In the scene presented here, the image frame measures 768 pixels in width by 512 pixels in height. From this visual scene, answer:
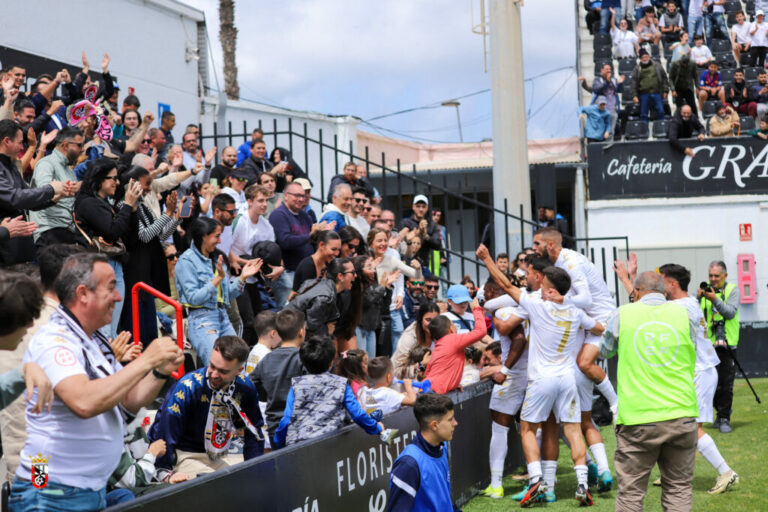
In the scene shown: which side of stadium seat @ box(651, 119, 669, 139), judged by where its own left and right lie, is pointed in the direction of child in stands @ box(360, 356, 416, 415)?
front

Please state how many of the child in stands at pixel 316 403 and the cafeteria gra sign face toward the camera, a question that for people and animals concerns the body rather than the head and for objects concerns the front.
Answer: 1

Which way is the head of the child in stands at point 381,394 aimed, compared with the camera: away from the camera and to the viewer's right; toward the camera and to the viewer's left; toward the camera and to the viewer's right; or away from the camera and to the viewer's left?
away from the camera and to the viewer's right

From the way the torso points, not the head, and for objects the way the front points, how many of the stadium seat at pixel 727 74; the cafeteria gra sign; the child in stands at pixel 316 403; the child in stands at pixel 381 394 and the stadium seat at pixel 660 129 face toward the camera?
3

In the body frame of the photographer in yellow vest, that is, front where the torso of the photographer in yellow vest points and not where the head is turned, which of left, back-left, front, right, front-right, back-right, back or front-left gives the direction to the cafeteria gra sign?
back-right

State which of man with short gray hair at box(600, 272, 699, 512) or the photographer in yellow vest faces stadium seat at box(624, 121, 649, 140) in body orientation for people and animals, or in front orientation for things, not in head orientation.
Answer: the man with short gray hair

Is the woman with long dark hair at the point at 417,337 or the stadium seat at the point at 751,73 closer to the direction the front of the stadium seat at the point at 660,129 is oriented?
the woman with long dark hair

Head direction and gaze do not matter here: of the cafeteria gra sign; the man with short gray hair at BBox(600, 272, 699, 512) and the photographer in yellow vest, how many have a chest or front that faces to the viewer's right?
0

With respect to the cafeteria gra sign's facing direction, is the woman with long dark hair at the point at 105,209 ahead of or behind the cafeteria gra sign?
ahead

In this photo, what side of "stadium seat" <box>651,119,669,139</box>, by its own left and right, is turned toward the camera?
front

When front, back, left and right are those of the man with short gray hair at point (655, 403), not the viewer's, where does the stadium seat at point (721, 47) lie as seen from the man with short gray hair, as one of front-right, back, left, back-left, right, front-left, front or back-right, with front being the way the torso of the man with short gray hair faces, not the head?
front

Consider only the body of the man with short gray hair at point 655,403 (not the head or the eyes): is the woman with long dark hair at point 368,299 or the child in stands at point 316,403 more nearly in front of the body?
the woman with long dark hair

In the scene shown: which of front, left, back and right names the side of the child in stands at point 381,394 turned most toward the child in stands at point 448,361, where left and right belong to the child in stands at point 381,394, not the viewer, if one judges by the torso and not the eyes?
front

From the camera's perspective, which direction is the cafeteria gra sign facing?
toward the camera

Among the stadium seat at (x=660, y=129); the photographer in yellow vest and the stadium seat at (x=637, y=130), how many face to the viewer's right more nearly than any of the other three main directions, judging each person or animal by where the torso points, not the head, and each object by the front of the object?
0

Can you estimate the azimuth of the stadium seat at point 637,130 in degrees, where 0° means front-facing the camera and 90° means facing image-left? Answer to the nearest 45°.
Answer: approximately 0°

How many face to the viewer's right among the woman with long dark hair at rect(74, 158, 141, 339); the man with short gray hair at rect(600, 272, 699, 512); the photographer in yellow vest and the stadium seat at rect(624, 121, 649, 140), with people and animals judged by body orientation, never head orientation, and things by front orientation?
1
